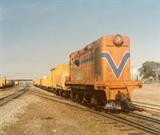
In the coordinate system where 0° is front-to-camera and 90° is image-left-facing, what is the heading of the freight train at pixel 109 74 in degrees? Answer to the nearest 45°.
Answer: approximately 315°

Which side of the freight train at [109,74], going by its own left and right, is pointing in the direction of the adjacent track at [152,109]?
front
